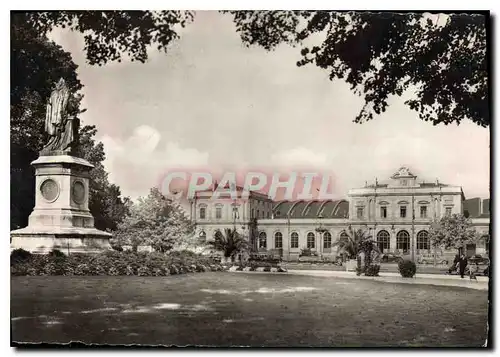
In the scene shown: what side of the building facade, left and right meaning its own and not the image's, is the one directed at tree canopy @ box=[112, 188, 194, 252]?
right

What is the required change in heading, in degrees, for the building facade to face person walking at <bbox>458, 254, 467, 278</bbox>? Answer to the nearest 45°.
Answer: approximately 90° to its left

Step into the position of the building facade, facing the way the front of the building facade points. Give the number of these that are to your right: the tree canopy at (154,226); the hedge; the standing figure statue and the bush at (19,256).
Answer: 4

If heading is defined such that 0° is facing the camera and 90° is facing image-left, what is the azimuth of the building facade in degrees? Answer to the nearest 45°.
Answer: approximately 0°

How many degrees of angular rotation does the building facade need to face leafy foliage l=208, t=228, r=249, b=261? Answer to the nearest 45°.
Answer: approximately 90° to its right
